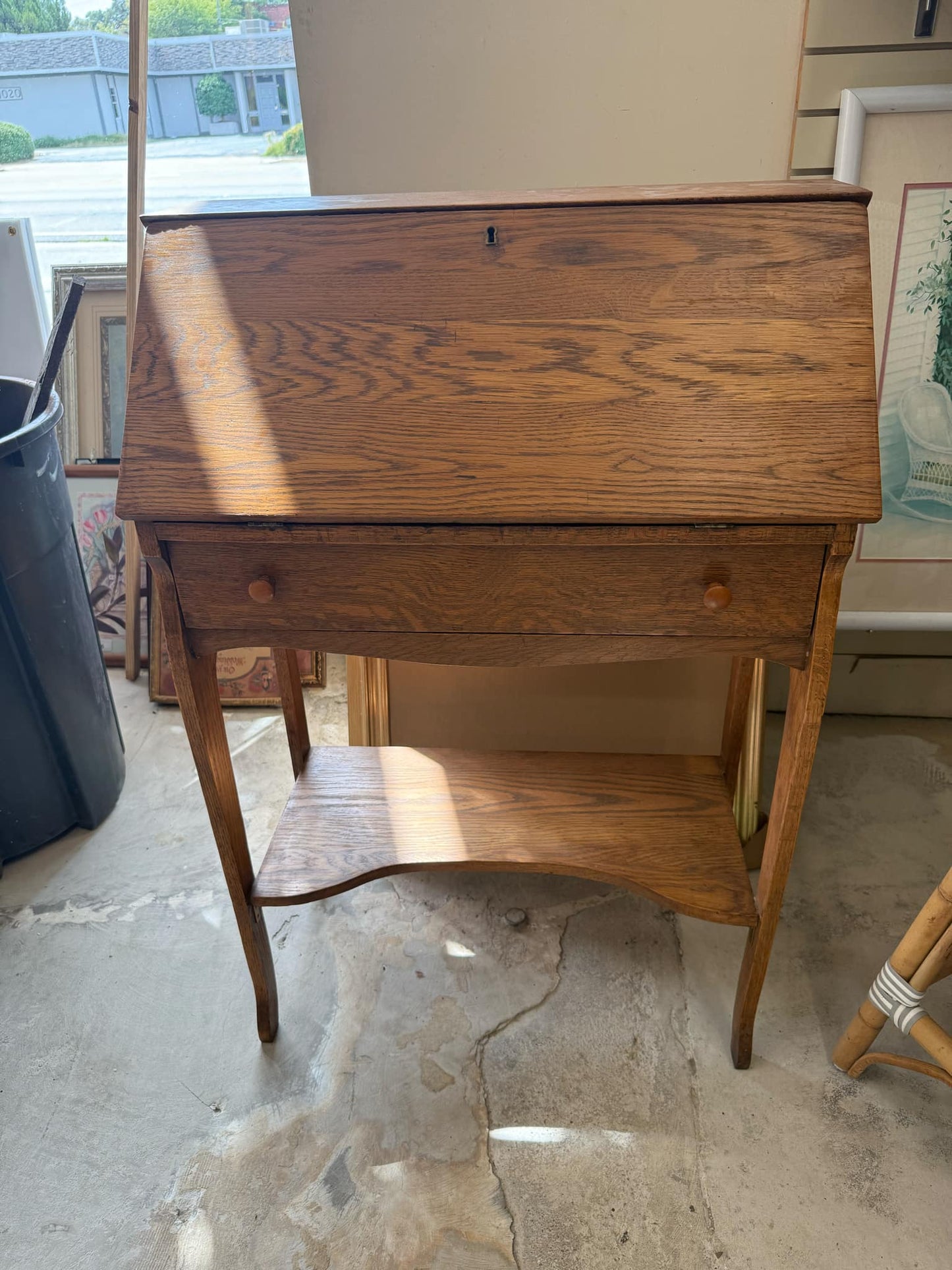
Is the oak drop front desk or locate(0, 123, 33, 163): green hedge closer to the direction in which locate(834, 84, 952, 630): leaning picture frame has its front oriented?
the oak drop front desk

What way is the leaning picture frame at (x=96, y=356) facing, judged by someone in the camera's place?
facing the viewer

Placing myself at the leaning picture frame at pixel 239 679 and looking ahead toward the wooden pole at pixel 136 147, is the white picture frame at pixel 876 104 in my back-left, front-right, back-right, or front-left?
back-right

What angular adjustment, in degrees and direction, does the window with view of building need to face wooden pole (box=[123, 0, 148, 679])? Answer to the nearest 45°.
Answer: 0° — it already faces it

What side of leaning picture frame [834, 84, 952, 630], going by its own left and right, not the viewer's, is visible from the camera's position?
front

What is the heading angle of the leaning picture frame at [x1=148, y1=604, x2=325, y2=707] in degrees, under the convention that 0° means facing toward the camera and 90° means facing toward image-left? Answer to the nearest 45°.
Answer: approximately 0°

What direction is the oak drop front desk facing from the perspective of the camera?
toward the camera

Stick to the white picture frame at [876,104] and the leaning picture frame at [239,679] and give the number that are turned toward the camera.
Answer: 2
